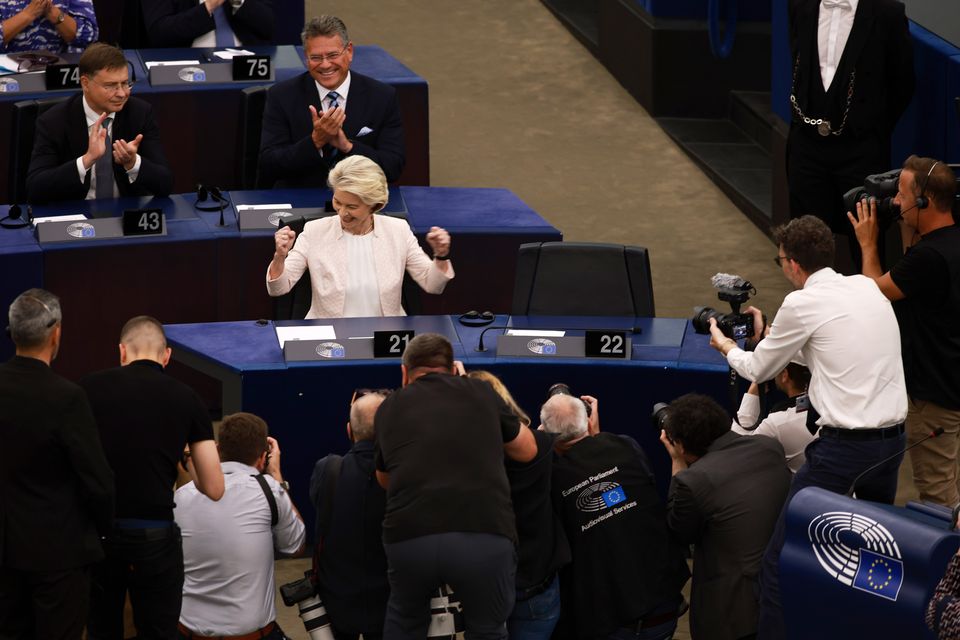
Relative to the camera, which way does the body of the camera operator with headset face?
to the viewer's left

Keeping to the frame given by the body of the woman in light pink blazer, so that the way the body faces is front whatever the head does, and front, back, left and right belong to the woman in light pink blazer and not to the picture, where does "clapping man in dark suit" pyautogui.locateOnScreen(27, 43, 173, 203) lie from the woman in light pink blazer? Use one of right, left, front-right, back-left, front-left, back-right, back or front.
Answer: back-right

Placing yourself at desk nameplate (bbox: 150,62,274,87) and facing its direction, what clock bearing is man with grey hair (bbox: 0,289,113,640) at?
The man with grey hair is roughly at 12 o'clock from the desk nameplate.

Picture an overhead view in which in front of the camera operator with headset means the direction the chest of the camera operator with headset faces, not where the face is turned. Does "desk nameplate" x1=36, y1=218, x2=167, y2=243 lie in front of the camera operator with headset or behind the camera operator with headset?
in front

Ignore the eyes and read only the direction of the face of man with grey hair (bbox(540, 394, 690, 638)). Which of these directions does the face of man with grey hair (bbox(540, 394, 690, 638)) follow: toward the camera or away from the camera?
away from the camera

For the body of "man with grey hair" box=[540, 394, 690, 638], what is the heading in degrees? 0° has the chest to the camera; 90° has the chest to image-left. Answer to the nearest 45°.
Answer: approximately 180°

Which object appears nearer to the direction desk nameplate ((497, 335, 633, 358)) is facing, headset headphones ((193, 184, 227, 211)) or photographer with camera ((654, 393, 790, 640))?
the photographer with camera

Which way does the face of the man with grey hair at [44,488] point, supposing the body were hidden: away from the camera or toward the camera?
away from the camera
